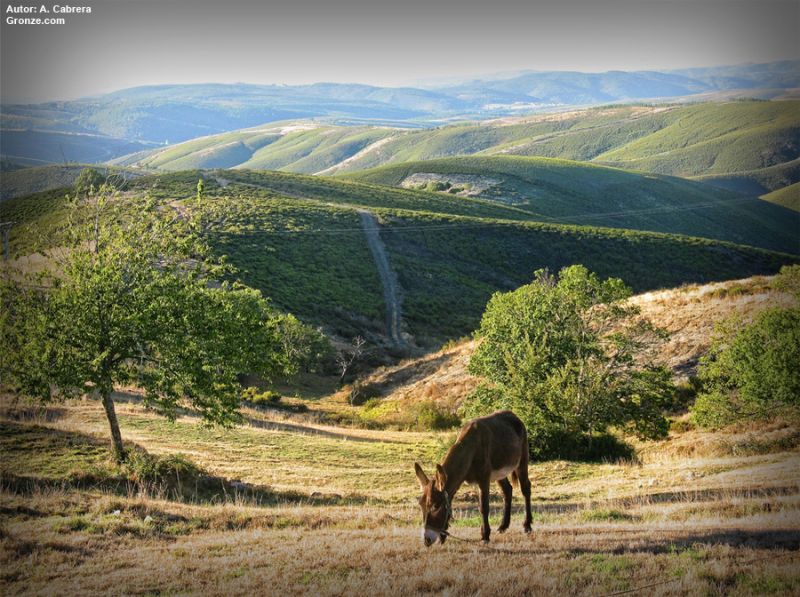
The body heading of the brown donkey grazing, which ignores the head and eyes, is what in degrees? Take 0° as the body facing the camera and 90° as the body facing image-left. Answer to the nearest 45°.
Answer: approximately 45°

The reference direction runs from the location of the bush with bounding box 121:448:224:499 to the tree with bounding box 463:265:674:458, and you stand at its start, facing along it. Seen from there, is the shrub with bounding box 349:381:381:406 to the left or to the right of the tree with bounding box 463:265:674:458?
left

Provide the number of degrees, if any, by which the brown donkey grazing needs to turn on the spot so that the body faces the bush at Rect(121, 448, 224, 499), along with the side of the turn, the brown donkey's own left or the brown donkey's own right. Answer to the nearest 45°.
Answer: approximately 90° to the brown donkey's own right

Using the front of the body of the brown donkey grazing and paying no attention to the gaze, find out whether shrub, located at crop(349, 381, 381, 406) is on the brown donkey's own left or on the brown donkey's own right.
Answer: on the brown donkey's own right

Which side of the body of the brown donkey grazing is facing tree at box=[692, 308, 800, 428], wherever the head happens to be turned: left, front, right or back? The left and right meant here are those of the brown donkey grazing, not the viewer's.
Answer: back

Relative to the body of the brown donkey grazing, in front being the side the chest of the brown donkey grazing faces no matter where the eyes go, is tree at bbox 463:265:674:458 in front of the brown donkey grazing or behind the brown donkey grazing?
behind
